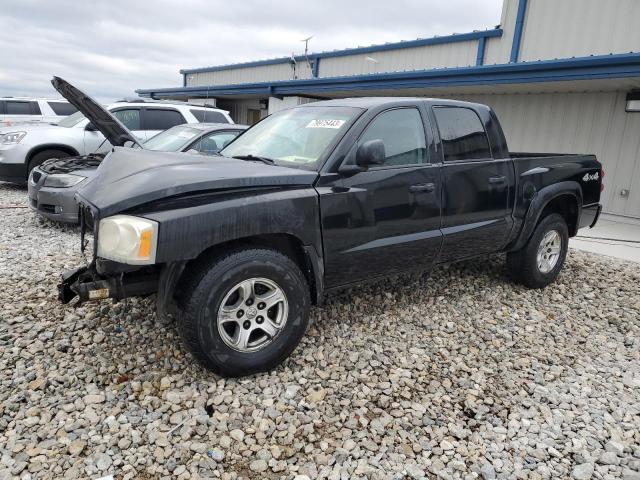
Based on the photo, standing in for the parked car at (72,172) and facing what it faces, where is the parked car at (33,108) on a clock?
the parked car at (33,108) is roughly at 4 o'clock from the parked car at (72,172).

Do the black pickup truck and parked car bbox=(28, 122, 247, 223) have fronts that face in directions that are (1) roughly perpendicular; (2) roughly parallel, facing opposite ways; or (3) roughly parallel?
roughly parallel

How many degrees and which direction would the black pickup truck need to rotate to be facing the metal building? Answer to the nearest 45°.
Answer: approximately 180°

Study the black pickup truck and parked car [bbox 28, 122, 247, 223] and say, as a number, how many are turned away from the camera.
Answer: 0

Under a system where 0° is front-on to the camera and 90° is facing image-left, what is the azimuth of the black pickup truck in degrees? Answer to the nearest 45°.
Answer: approximately 45°

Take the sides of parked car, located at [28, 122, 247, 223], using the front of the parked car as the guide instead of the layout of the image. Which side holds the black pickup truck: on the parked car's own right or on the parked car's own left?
on the parked car's own left

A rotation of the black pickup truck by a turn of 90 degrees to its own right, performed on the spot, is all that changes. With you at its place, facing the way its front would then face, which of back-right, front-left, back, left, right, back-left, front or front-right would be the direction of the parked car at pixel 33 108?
front

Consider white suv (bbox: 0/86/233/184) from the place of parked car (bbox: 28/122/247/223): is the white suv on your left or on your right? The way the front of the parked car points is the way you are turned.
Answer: on your right

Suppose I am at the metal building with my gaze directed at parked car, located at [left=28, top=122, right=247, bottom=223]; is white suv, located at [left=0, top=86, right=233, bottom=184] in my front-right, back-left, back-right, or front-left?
front-right

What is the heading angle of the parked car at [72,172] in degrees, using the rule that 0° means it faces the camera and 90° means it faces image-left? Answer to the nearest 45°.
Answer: approximately 45°

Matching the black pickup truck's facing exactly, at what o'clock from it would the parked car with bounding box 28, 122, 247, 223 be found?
The parked car is roughly at 3 o'clock from the black pickup truck.
